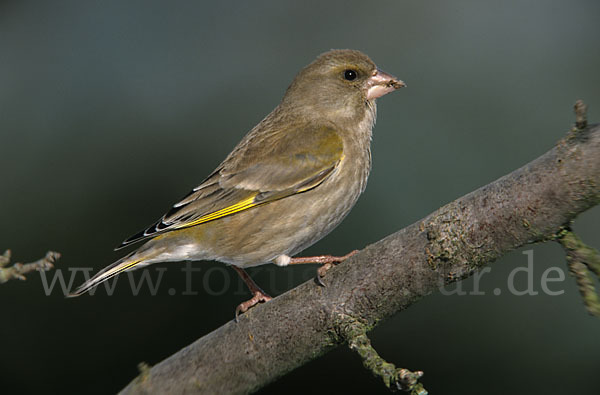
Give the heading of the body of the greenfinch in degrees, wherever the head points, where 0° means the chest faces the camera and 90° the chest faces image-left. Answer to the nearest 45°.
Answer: approximately 270°
